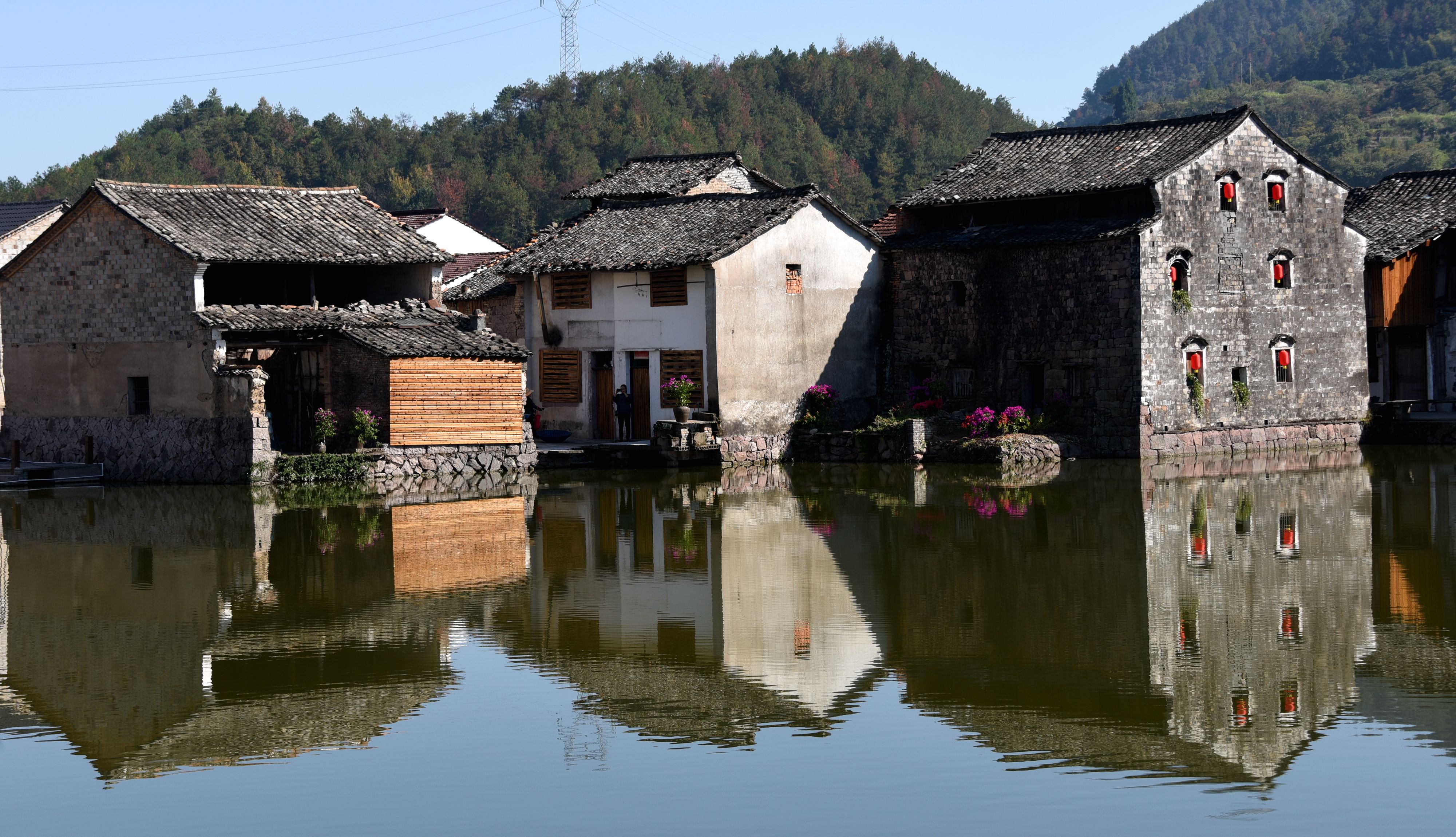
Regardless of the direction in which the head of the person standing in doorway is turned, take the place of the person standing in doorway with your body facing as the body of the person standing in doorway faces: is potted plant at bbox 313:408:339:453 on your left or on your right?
on your right

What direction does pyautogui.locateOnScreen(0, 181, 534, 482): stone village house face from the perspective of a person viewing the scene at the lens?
facing the viewer and to the right of the viewer

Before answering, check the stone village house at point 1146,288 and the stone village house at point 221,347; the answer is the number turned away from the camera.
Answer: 0

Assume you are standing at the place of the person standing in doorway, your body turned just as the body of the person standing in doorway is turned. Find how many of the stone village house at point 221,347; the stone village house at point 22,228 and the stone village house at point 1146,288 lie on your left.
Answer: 1

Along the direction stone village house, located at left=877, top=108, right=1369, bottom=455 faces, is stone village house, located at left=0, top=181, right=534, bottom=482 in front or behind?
in front

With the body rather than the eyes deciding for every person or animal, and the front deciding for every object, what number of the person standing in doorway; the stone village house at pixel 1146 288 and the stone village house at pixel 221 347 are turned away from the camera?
0

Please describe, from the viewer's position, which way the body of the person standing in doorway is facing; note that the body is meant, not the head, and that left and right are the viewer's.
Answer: facing the viewer

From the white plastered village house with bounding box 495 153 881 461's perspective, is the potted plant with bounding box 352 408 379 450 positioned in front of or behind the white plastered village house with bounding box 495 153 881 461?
in front

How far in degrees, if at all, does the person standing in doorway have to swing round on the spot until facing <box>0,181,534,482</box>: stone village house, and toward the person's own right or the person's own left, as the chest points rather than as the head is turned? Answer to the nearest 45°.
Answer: approximately 90° to the person's own right

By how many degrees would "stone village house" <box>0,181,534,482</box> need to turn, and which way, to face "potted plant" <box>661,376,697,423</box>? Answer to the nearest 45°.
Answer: approximately 45° to its left

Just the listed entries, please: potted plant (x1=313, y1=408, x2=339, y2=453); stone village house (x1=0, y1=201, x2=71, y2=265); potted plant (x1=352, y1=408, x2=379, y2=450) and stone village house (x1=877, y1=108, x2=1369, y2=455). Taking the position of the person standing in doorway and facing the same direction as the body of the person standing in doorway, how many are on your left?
1

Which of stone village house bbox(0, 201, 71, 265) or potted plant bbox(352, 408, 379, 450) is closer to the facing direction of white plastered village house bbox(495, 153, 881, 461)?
the potted plant

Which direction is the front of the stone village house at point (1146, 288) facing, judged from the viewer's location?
facing the viewer and to the left of the viewer

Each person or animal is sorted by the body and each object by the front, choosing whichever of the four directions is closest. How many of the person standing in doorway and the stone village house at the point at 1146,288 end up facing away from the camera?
0

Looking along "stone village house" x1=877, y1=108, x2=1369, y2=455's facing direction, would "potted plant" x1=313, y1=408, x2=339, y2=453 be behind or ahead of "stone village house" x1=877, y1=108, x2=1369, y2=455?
ahead
